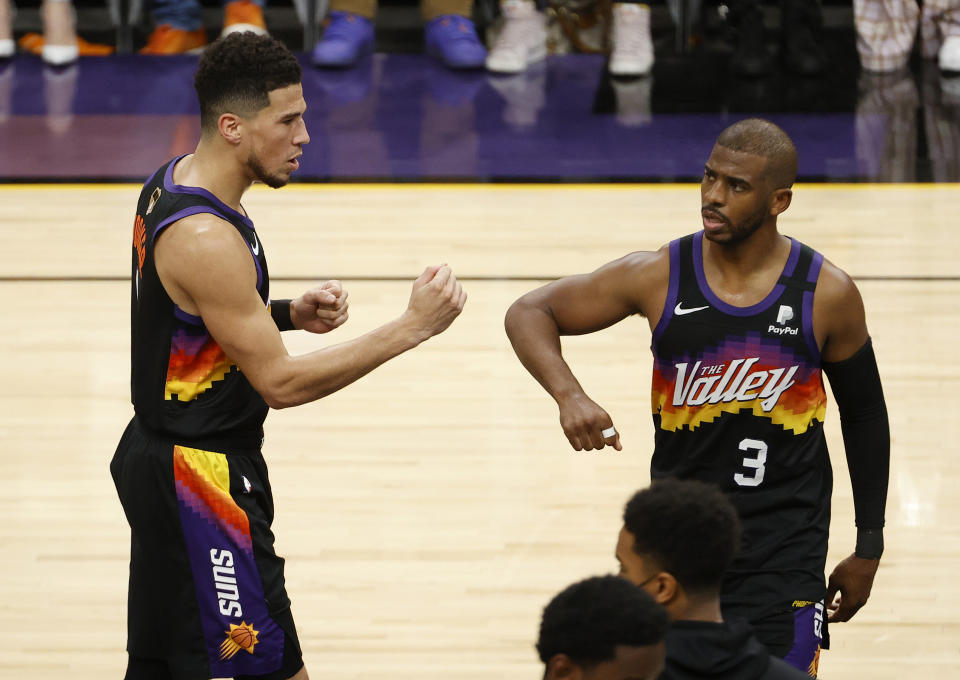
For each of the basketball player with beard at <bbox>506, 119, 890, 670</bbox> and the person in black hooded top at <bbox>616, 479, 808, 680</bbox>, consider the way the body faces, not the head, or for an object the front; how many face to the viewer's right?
0

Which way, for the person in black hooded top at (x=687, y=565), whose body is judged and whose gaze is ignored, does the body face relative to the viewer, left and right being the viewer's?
facing away from the viewer and to the left of the viewer

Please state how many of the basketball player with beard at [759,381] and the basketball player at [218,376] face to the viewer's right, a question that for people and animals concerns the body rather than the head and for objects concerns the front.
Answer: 1

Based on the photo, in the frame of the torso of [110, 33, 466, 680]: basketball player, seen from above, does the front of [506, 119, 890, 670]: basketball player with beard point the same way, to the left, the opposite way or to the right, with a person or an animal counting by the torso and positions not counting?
to the right

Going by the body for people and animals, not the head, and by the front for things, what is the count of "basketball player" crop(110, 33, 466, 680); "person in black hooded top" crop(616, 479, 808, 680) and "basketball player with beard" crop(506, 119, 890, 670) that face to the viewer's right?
1

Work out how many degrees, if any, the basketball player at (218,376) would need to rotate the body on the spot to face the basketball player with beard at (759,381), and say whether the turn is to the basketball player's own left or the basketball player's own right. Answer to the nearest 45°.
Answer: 0° — they already face them

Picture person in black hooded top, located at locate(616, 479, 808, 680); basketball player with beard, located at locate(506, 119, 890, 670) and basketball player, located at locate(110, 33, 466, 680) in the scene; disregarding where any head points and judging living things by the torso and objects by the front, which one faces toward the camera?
the basketball player with beard

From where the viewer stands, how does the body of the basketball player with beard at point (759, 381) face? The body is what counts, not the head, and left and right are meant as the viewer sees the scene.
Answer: facing the viewer

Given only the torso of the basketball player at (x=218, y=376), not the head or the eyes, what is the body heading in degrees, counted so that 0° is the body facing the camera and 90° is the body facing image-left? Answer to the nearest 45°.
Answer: approximately 270°

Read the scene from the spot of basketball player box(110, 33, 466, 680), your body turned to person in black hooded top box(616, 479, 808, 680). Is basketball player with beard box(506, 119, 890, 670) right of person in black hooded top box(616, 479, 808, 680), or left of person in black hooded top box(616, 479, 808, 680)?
left

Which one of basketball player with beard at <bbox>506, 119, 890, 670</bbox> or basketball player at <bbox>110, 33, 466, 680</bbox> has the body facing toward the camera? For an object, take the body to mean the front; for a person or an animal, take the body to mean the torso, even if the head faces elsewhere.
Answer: the basketball player with beard

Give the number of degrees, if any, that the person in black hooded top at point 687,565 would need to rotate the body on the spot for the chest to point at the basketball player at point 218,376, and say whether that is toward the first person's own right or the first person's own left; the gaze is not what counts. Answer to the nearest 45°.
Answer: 0° — they already face them

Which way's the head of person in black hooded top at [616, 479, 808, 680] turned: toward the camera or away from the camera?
away from the camera

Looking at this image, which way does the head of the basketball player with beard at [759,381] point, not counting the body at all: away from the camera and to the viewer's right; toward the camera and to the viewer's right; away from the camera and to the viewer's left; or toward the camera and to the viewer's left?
toward the camera and to the viewer's left

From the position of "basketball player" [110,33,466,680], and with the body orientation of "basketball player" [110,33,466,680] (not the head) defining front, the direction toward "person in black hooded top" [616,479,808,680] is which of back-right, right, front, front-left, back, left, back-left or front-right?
front-right

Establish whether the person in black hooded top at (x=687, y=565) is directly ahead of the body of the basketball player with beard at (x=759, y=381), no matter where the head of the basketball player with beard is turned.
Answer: yes

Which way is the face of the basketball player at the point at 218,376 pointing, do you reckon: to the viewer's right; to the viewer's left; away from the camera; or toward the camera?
to the viewer's right
